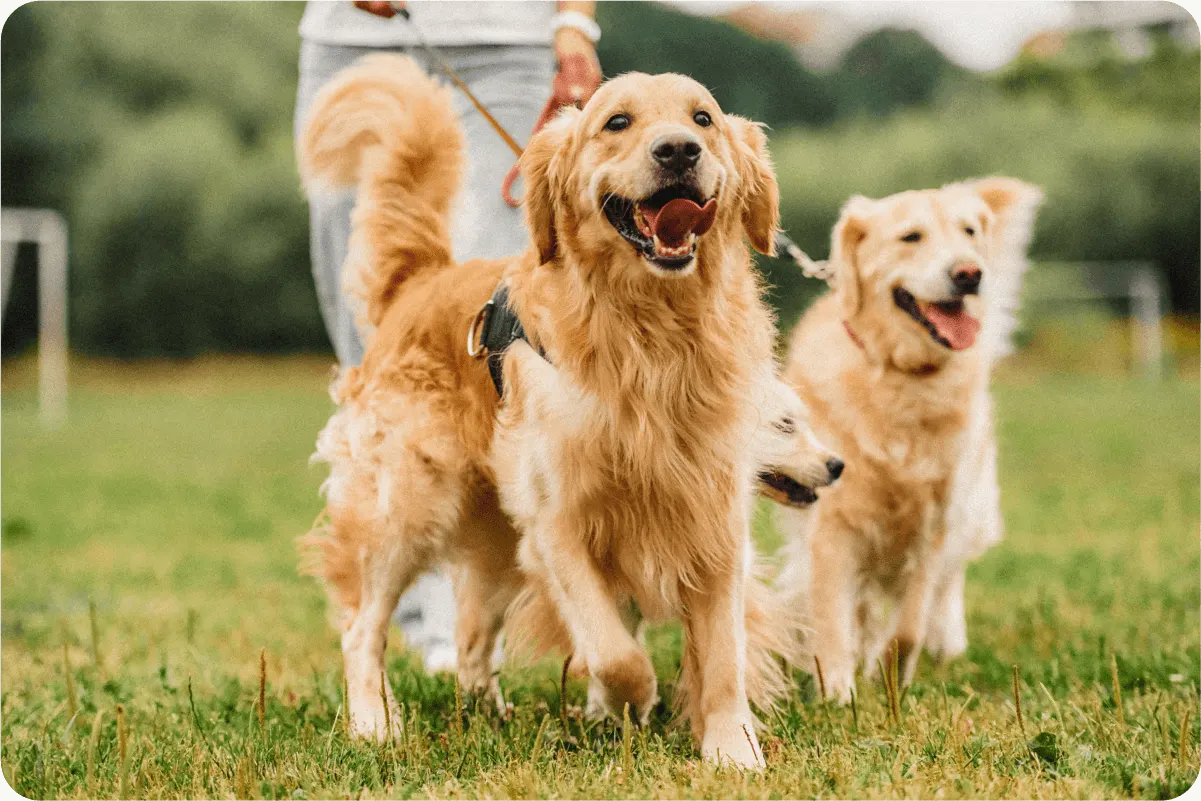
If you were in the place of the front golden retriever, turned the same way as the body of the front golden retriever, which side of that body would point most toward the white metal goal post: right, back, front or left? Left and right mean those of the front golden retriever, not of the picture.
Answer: back

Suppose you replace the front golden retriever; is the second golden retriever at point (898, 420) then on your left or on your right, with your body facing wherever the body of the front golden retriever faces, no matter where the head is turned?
on your left

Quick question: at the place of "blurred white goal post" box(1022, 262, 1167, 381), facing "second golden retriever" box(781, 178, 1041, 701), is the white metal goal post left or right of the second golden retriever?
right

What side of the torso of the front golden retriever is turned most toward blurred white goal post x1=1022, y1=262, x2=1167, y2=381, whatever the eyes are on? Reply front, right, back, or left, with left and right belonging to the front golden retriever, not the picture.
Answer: left

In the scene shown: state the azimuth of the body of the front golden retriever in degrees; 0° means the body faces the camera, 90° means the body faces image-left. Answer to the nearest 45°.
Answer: approximately 315°
